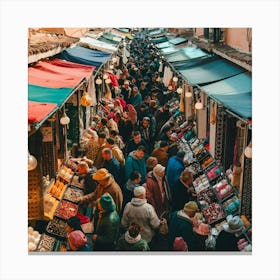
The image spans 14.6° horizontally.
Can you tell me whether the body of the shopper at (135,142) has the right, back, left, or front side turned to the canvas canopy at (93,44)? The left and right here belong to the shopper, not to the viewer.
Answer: back

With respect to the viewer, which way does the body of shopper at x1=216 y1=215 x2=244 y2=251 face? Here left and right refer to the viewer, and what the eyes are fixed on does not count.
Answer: facing away from the viewer and to the right of the viewer

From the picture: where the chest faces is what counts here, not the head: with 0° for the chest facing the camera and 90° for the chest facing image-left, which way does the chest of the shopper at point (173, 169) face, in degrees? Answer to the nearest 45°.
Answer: approximately 225°

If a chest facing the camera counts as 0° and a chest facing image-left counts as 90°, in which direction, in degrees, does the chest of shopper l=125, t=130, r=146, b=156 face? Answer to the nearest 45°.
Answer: approximately 0°

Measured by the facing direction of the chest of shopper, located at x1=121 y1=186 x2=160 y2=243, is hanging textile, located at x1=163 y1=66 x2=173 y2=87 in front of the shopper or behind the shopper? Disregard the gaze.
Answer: in front

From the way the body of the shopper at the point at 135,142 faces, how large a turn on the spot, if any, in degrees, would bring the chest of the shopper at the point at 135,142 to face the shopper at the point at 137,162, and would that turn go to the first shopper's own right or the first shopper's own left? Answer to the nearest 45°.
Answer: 0° — they already face them

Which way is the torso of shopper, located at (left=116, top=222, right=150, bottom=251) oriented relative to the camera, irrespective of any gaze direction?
away from the camera

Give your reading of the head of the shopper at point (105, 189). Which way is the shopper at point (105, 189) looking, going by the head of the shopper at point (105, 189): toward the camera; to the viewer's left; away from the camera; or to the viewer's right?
to the viewer's left

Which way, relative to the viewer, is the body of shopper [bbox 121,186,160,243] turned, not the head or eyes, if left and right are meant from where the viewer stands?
facing away from the viewer
